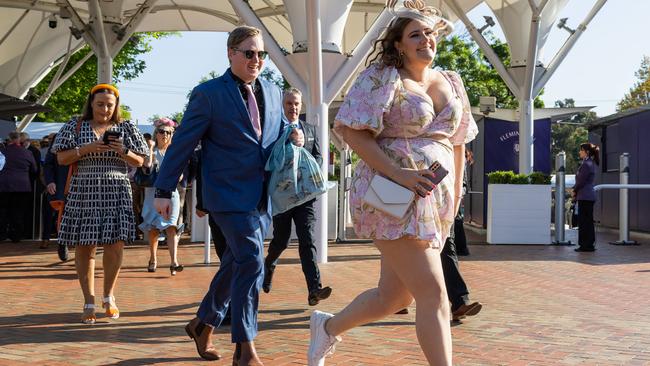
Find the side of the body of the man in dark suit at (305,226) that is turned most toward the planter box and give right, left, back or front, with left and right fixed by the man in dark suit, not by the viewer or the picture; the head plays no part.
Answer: left

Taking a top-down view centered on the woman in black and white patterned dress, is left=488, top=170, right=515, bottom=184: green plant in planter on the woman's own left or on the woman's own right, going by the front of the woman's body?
on the woman's own left

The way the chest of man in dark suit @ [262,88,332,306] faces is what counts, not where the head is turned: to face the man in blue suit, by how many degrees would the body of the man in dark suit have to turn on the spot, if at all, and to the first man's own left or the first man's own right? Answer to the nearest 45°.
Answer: approximately 45° to the first man's own right

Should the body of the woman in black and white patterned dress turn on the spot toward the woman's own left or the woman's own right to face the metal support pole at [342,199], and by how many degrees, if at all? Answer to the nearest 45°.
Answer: approximately 135° to the woman's own left

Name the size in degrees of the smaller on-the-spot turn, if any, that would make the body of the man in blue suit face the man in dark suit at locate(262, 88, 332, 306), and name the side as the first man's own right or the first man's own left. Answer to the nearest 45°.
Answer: approximately 135° to the first man's own left
